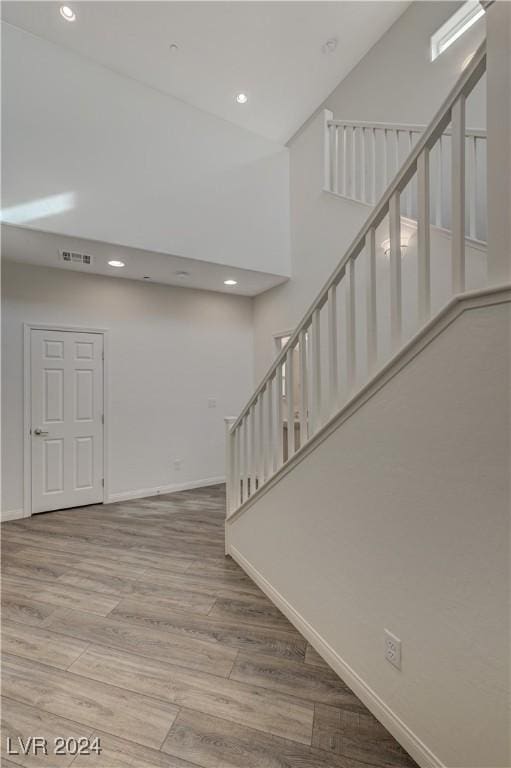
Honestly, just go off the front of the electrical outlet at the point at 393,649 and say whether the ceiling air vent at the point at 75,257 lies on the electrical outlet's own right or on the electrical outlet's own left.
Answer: on the electrical outlet's own right

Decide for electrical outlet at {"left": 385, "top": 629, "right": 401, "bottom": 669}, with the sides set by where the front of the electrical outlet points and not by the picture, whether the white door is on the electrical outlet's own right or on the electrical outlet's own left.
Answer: on the electrical outlet's own right

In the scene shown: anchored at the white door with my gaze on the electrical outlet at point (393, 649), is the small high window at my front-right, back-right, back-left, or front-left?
front-left
